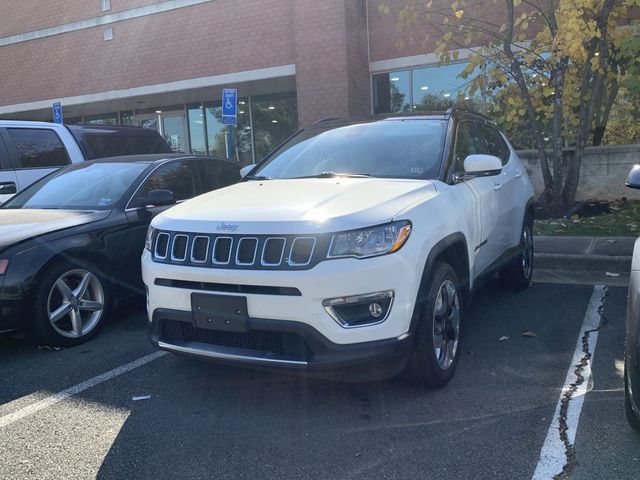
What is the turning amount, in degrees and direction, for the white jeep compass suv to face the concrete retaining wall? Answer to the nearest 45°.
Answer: approximately 180°

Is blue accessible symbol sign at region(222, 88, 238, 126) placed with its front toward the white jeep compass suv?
yes

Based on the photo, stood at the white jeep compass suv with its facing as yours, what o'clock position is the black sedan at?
The black sedan is roughly at 3 o'clock from the white jeep compass suv.

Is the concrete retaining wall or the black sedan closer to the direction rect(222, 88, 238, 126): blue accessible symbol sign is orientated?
the black sedan

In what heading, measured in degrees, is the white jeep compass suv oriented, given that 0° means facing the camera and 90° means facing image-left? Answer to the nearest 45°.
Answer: approximately 45°

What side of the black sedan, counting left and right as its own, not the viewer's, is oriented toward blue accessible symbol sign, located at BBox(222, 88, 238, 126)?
back

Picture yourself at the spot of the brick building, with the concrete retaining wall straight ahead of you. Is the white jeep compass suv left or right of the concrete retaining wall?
right

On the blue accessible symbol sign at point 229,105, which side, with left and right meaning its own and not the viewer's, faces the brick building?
back

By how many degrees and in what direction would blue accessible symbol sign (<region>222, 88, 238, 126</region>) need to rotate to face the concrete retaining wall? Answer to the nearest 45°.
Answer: approximately 90° to its left
